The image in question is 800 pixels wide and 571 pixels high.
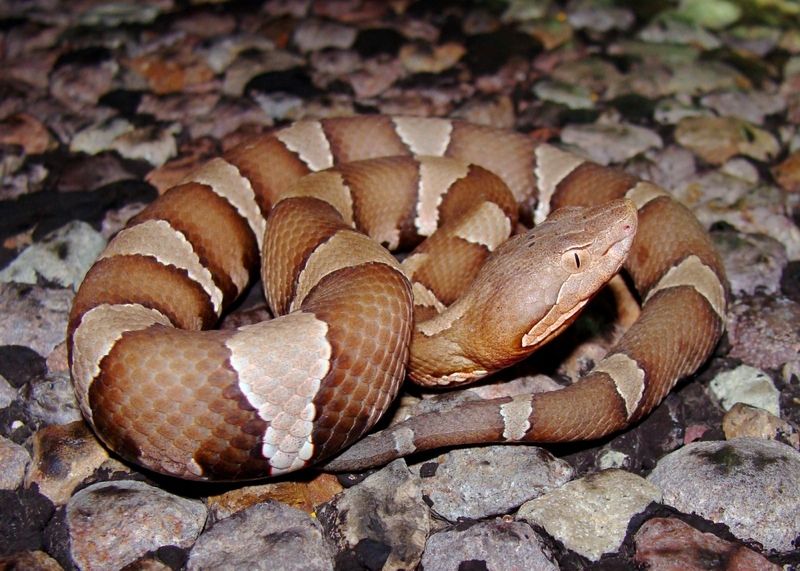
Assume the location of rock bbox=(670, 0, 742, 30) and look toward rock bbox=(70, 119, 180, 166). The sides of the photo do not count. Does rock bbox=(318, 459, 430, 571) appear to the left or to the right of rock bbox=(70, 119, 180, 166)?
left

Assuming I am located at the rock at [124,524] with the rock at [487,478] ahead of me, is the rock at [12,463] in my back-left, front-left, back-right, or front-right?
back-left

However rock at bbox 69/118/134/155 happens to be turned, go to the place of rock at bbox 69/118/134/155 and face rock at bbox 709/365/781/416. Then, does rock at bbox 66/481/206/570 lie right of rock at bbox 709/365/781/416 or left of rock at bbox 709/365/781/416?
right

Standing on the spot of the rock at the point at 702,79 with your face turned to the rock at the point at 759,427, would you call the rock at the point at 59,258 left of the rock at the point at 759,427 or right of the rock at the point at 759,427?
right
